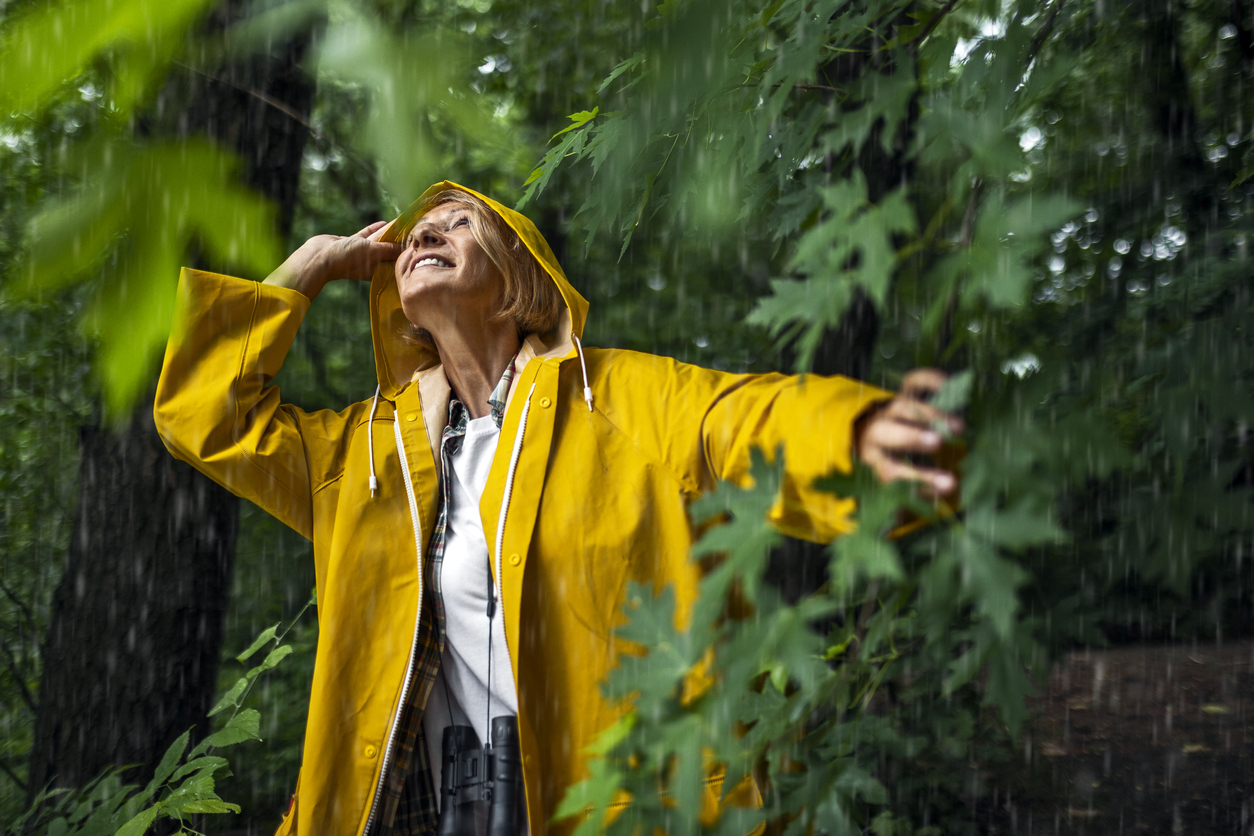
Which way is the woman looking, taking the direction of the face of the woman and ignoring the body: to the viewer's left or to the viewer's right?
to the viewer's left

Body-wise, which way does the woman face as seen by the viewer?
toward the camera

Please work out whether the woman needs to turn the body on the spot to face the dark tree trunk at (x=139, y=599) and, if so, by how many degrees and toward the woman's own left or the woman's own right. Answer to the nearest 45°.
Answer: approximately 135° to the woman's own right
